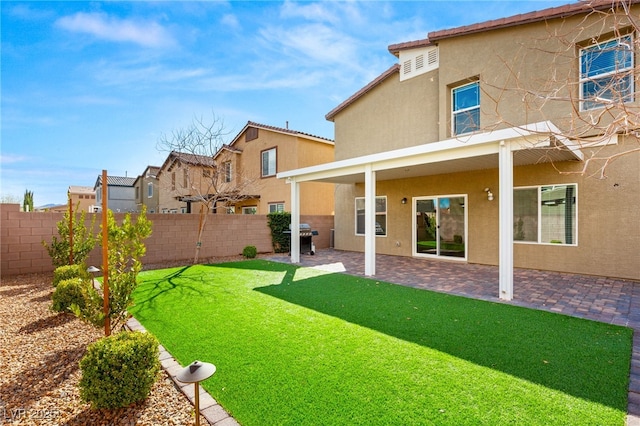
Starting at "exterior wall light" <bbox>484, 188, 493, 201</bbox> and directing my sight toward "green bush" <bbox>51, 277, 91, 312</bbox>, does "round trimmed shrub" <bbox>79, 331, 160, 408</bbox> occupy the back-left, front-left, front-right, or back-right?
front-left

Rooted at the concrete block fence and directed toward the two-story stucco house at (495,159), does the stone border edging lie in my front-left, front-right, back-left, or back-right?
front-right

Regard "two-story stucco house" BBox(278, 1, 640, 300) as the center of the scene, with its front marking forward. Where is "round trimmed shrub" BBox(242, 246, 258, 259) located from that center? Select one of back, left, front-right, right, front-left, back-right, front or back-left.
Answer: back-left

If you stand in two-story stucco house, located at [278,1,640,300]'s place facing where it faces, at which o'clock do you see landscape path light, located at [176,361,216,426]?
The landscape path light is roughly at 5 o'clock from the two-story stucco house.

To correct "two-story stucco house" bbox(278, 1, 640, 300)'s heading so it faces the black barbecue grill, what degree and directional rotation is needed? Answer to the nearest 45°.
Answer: approximately 135° to its left

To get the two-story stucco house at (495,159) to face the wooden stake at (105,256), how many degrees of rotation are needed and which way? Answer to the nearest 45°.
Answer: approximately 180°

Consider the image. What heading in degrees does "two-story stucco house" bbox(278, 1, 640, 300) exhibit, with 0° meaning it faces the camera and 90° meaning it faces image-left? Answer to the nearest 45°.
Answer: approximately 225°

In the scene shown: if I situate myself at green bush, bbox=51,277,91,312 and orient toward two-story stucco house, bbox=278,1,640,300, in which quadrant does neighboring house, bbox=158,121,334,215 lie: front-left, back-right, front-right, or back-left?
front-left
